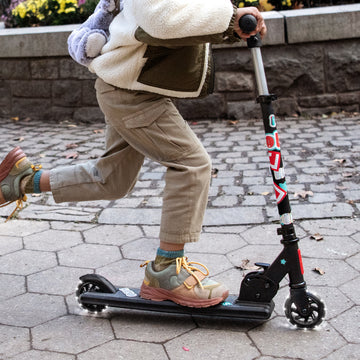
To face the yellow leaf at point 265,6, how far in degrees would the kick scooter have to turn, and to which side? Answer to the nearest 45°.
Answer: approximately 90° to its left

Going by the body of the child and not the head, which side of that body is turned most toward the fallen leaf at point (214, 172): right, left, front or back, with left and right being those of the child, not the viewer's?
left

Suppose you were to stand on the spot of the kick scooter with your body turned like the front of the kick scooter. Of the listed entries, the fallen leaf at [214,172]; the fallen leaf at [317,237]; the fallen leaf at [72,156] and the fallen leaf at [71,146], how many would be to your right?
0

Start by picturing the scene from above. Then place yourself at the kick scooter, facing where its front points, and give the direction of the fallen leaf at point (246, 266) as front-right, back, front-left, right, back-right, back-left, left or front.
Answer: left

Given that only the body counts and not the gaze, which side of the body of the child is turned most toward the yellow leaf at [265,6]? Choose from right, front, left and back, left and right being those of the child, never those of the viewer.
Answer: left

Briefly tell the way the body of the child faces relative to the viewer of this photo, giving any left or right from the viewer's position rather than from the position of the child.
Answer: facing to the right of the viewer

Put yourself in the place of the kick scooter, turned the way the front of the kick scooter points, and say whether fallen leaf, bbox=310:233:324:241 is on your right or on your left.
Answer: on your left

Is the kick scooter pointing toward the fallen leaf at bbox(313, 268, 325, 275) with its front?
no

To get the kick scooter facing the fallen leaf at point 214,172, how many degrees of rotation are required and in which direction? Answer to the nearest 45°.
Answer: approximately 90° to its left

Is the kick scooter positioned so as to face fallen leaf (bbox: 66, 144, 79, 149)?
no

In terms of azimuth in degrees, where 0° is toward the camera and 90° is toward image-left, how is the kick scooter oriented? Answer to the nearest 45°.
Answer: approximately 270°

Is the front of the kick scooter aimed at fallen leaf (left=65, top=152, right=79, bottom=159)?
no

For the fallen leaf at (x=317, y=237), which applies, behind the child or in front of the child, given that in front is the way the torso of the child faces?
in front

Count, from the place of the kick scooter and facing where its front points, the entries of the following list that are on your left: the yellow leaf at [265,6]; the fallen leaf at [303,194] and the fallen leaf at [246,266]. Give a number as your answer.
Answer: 3

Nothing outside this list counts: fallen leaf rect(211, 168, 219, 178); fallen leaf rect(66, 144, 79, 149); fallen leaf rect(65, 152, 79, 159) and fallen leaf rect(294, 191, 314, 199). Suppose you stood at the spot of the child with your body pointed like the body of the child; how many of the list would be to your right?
0
